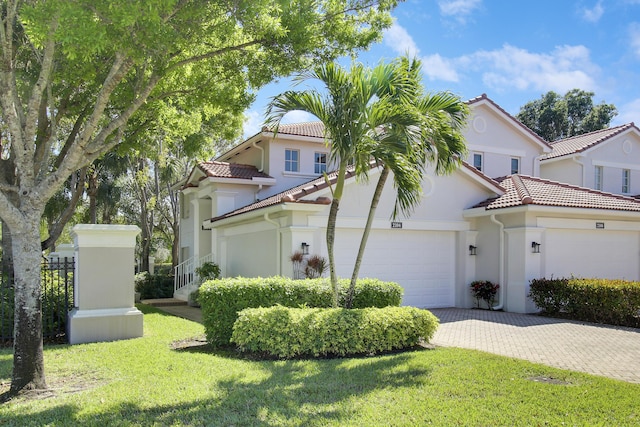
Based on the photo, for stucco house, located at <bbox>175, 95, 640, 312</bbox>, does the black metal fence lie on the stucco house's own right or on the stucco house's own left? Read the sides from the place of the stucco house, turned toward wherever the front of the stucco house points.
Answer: on the stucco house's own right

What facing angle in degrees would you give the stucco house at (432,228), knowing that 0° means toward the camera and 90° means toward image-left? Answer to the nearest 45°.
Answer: approximately 315°

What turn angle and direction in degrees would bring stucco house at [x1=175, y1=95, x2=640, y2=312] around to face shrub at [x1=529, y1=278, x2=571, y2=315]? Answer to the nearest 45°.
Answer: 0° — it already faces it

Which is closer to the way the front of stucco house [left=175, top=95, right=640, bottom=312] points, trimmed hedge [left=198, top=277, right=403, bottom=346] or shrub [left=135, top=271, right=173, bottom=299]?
the trimmed hedge

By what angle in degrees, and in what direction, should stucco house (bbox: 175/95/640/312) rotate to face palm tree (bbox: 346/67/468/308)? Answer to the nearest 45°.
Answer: approximately 45° to its right
